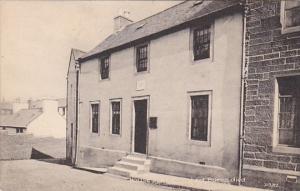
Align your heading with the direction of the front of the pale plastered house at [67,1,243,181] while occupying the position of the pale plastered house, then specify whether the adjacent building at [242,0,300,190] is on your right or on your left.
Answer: on your left

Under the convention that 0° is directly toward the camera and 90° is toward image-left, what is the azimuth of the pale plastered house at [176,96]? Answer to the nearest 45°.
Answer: approximately 45°

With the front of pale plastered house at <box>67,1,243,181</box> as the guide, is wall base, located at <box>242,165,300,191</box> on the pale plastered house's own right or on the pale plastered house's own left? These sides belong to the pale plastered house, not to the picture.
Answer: on the pale plastered house's own left
